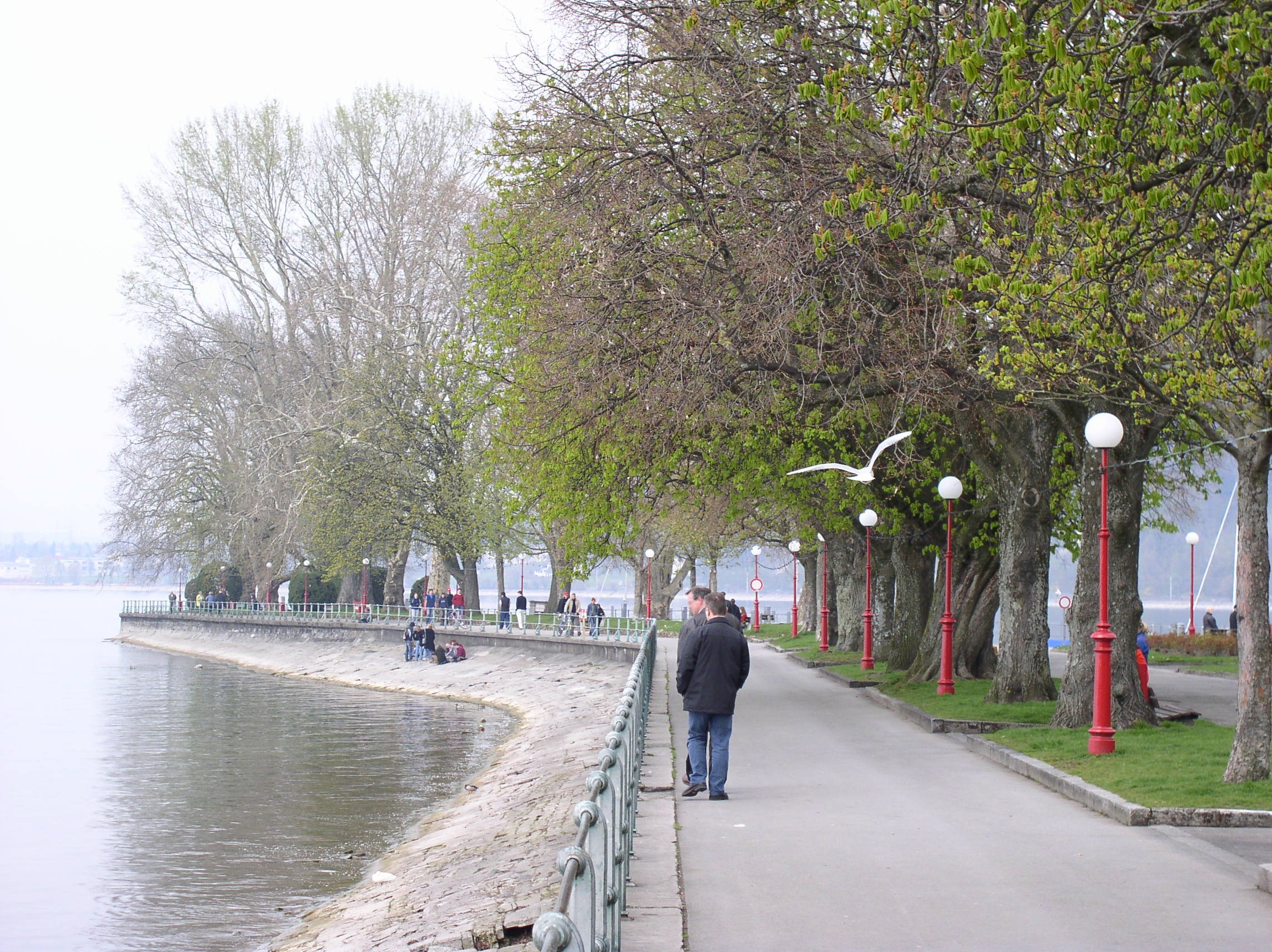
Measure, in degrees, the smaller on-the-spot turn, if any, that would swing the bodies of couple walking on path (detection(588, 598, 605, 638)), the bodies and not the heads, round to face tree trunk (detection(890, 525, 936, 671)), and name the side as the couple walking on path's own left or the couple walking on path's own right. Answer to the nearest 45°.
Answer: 0° — they already face it

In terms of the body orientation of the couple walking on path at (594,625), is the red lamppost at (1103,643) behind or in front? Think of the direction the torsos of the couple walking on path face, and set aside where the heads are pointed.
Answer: in front

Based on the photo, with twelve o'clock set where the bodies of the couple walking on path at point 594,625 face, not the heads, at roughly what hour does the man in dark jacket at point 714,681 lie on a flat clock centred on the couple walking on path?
The man in dark jacket is roughly at 12 o'clock from the couple walking on path.

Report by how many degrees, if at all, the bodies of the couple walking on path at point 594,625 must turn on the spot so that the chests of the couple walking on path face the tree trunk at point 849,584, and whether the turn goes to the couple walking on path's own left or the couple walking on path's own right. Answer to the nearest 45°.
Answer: approximately 45° to the couple walking on path's own left

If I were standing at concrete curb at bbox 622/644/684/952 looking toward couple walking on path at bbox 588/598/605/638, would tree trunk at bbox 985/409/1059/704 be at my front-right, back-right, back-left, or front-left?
front-right

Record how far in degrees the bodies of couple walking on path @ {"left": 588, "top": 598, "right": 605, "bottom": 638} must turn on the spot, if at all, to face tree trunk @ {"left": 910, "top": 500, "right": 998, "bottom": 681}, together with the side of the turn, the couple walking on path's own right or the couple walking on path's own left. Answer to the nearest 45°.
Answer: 0° — they already face it

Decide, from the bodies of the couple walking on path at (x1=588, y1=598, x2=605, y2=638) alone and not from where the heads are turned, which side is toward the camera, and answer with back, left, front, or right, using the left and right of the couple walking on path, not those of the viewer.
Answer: front

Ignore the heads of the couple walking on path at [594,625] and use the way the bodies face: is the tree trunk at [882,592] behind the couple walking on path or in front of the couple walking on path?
in front
